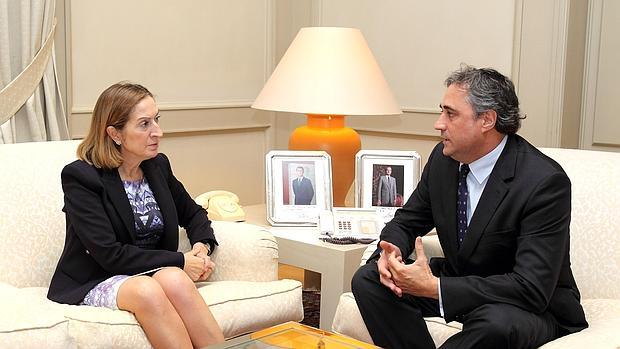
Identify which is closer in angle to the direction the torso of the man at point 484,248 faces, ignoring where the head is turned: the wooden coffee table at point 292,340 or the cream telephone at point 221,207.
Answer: the wooden coffee table

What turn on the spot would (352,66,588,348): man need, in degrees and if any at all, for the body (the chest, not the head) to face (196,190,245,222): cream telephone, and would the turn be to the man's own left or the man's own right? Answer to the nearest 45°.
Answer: approximately 90° to the man's own right

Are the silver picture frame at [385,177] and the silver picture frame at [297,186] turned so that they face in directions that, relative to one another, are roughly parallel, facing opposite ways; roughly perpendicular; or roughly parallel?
roughly parallel

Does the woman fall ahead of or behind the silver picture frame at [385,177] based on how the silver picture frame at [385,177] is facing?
ahead

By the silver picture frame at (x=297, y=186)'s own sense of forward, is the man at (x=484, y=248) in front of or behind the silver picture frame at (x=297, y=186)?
in front

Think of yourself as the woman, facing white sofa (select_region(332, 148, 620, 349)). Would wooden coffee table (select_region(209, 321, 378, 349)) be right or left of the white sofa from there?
right

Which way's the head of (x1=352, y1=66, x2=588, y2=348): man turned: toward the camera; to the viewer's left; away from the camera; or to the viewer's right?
to the viewer's left

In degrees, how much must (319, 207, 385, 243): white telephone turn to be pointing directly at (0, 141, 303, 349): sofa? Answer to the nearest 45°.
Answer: approximately 45° to its right

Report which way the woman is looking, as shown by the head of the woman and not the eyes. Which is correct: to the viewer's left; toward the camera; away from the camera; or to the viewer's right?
to the viewer's right

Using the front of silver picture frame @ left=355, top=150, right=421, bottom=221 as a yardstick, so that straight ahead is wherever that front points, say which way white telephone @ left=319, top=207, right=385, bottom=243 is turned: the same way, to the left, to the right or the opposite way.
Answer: the same way

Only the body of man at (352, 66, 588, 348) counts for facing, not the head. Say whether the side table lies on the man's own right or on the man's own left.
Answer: on the man's own right

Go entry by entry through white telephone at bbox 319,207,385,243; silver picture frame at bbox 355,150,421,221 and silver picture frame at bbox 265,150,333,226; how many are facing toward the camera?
3

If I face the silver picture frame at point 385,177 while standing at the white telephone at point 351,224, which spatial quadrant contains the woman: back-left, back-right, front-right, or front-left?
back-left

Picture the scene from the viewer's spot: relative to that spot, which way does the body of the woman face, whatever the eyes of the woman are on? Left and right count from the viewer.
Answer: facing the viewer and to the right of the viewer

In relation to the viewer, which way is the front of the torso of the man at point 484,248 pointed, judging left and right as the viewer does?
facing the viewer and to the left of the viewer

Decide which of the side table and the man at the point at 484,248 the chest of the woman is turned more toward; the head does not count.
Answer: the man

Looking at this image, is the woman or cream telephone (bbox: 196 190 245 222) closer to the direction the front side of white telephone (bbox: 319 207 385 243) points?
the woman

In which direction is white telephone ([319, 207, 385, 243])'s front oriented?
toward the camera

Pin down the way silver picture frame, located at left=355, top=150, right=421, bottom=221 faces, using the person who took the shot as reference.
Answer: facing the viewer
